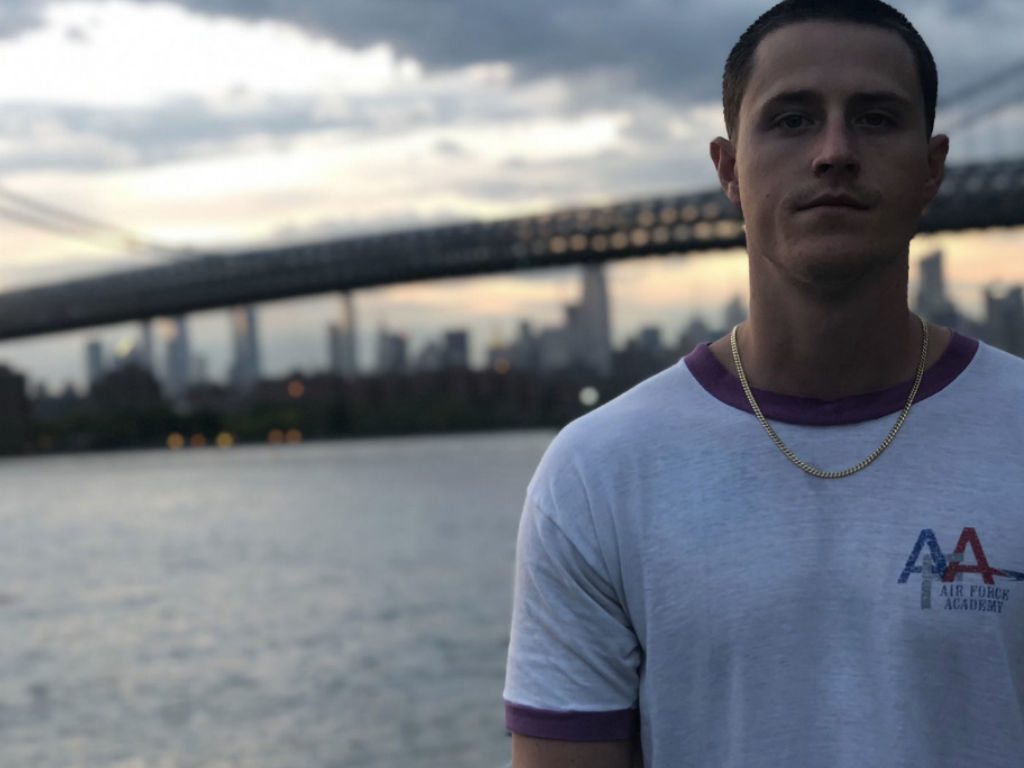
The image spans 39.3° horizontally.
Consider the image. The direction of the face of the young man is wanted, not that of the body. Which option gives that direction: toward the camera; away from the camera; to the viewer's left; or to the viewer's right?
toward the camera

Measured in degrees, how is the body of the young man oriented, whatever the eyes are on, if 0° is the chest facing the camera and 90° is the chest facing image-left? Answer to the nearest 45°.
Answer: approximately 0°
